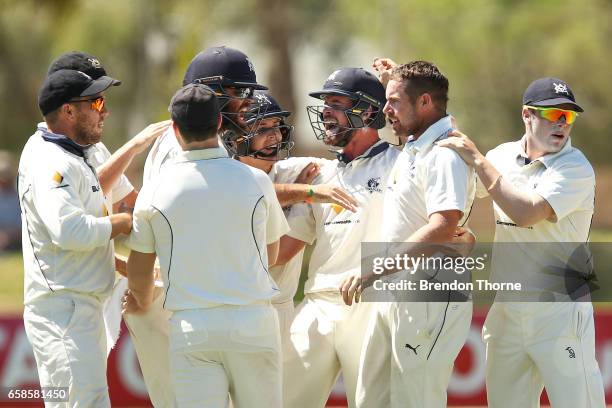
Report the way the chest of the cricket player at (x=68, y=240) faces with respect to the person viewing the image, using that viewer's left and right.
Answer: facing to the right of the viewer

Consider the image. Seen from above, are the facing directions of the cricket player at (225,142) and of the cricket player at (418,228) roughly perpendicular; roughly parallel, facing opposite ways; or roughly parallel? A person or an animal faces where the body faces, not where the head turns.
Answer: roughly parallel, facing opposite ways

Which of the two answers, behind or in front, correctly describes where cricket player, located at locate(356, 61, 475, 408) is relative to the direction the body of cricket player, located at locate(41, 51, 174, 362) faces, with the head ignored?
in front

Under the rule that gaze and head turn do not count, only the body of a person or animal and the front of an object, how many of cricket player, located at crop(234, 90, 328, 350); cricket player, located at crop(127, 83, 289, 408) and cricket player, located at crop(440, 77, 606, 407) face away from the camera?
1

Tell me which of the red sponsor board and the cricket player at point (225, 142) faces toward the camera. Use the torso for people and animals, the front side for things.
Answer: the red sponsor board

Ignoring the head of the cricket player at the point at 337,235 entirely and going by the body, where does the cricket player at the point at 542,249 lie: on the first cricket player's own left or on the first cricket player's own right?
on the first cricket player's own left

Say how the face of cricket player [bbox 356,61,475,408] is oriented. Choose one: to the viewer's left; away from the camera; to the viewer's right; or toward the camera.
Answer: to the viewer's left

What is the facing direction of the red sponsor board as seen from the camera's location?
facing the viewer

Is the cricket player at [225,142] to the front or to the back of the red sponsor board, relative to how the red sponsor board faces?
to the front

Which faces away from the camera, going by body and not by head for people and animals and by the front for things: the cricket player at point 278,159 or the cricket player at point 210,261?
the cricket player at point 210,261

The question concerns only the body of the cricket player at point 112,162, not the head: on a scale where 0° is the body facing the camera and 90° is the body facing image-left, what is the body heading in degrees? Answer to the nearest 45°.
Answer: approximately 270°

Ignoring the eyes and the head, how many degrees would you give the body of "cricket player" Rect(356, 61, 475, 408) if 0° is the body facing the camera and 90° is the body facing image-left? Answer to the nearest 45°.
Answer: approximately 90°
